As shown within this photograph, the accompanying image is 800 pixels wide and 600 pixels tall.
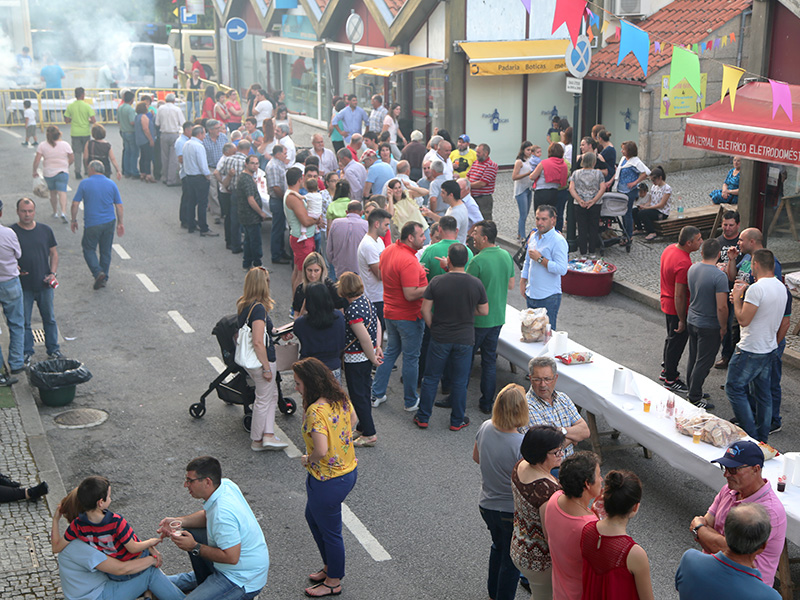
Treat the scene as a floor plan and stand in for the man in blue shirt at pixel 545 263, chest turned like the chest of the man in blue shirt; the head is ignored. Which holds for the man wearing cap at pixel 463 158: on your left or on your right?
on your right

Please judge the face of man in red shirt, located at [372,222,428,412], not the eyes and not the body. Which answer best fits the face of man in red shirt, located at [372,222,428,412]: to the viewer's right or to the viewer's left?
to the viewer's right

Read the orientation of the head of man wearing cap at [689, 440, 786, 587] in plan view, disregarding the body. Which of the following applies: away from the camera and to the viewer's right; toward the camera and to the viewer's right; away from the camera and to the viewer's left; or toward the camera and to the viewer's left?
toward the camera and to the viewer's left

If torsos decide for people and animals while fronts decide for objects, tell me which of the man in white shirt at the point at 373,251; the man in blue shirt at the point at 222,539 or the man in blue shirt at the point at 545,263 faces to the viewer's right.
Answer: the man in white shirt

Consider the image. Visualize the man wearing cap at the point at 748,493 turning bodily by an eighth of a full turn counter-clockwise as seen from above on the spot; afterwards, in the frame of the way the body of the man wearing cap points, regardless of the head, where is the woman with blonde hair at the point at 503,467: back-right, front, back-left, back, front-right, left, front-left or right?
right

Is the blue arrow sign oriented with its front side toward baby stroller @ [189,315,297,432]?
yes

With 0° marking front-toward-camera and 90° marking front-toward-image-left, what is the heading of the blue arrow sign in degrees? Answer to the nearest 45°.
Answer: approximately 0°

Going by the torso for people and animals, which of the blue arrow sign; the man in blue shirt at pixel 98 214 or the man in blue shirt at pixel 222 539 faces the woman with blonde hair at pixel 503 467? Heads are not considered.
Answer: the blue arrow sign

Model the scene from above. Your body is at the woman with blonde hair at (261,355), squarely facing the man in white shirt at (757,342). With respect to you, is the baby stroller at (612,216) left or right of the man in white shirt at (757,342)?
left

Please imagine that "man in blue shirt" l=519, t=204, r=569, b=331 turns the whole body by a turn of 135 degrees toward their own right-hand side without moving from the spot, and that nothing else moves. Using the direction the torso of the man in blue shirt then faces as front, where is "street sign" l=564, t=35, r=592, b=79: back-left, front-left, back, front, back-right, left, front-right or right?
front

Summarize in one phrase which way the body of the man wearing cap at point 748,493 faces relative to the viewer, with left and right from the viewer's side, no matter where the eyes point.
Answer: facing the viewer and to the left of the viewer

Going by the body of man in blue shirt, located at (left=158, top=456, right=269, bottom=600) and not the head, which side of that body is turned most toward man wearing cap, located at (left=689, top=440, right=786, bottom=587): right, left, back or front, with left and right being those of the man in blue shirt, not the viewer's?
back

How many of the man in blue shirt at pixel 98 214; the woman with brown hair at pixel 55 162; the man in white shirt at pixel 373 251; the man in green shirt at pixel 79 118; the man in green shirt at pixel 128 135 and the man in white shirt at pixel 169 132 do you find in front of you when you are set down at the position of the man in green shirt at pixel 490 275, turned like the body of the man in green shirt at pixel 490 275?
6

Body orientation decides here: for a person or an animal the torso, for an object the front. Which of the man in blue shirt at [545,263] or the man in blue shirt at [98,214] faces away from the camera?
the man in blue shirt at [98,214]

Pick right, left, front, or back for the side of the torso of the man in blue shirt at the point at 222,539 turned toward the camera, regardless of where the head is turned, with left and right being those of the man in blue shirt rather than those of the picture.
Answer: left

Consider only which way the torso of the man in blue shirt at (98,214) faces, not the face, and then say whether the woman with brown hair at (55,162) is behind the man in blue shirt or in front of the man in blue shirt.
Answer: in front
